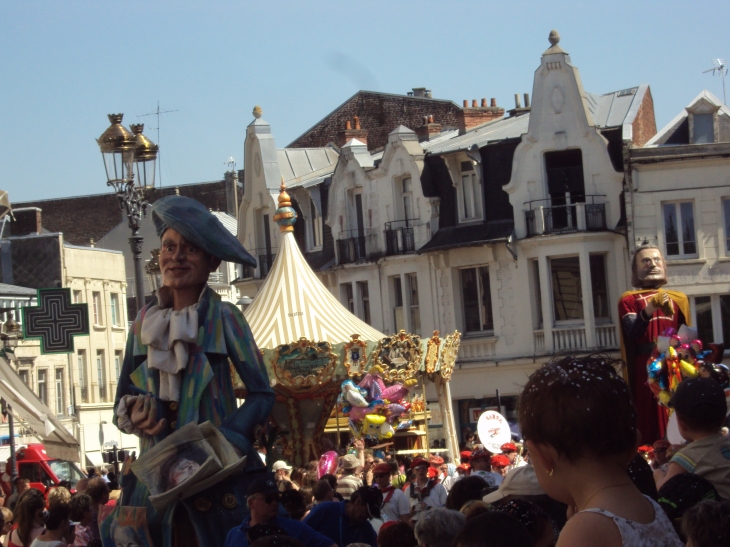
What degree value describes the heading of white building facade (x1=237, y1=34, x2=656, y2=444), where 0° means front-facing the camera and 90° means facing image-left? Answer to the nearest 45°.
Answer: approximately 45°

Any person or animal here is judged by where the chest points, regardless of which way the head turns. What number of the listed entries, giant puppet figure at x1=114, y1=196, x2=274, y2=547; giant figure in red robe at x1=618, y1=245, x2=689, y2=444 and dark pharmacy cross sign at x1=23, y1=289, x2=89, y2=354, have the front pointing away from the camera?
0

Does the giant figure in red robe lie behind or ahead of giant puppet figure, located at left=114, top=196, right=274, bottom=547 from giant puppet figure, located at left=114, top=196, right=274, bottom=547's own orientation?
behind

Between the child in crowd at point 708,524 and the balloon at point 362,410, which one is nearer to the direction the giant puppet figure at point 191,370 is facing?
the child in crowd

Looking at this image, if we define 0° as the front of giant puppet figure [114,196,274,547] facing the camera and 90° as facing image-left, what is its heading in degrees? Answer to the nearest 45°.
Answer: approximately 45°

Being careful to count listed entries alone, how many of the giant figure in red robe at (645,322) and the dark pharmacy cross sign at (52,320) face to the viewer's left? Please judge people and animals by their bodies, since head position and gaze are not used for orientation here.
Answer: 0

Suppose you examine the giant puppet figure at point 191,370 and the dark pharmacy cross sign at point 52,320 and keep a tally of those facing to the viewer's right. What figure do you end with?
0

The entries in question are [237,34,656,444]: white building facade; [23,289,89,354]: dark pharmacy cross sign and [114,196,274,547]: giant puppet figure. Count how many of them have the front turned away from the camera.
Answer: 0

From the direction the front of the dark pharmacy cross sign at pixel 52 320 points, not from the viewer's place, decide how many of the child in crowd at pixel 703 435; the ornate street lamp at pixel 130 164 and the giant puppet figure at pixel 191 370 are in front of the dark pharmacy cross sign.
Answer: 3

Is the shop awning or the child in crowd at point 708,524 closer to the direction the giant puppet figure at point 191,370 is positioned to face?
the child in crowd

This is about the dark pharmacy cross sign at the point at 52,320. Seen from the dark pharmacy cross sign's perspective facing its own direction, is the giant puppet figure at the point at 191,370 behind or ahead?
ahead

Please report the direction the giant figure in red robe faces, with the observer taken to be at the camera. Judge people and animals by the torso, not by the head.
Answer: facing the viewer and to the right of the viewer

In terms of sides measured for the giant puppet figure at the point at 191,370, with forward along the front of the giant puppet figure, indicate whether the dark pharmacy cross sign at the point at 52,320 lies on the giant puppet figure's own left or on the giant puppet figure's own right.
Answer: on the giant puppet figure's own right

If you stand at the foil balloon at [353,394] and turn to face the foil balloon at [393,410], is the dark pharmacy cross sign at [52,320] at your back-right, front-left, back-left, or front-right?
back-right

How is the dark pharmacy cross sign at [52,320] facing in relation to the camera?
toward the camera
